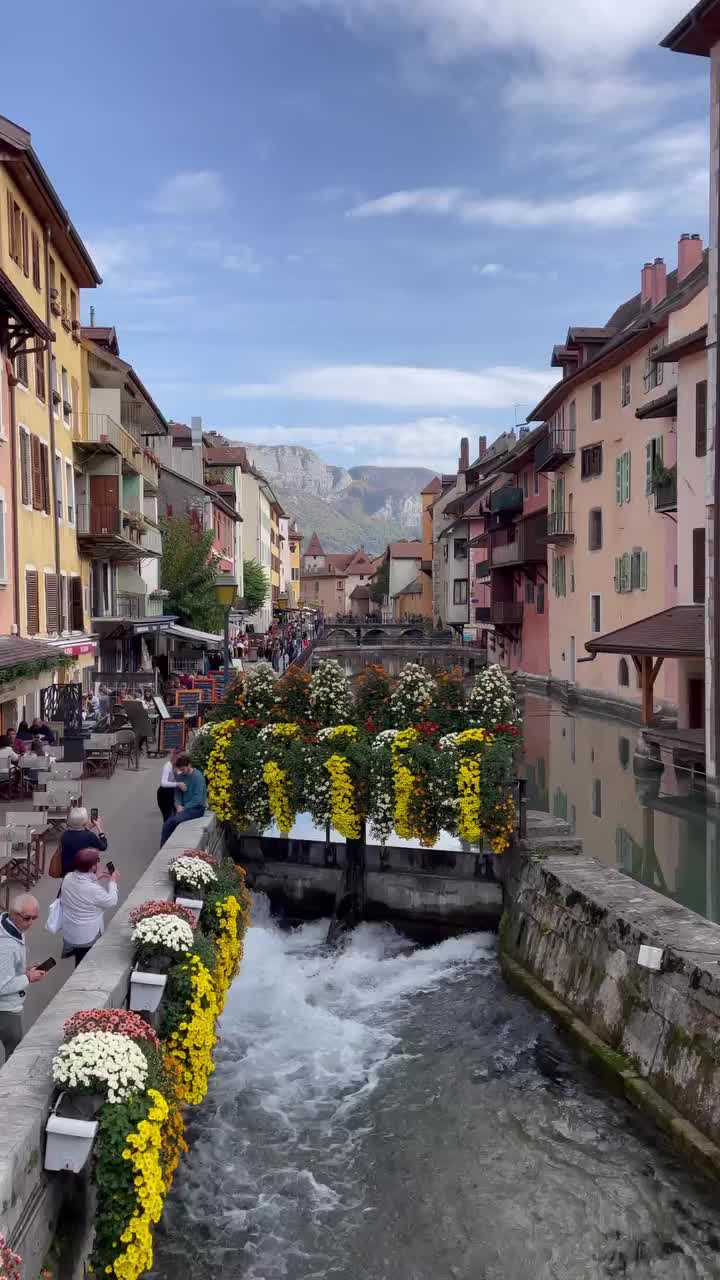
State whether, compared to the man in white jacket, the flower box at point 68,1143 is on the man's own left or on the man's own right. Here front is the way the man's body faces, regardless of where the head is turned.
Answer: on the man's own right

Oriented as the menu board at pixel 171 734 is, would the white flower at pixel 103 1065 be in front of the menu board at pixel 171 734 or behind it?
in front

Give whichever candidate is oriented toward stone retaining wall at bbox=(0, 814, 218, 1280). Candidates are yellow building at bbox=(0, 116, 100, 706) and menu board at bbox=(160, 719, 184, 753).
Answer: the menu board

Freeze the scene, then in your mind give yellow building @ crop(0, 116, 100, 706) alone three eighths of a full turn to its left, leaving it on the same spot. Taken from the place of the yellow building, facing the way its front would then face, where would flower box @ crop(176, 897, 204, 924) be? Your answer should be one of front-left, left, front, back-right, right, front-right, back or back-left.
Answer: back-left

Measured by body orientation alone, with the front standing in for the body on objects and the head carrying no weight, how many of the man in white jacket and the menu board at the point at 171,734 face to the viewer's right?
1

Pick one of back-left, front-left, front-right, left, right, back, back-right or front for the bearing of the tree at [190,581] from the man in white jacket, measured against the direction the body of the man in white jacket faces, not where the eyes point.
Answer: left

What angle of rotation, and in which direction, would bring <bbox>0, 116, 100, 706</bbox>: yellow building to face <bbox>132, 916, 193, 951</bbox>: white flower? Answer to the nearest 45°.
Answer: approximately 90° to its right

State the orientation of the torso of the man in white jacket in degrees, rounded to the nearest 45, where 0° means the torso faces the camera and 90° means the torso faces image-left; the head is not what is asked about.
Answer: approximately 270°

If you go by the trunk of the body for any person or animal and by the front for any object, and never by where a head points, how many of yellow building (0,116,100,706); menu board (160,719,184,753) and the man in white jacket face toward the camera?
1

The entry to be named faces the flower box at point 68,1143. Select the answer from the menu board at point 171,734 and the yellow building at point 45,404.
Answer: the menu board

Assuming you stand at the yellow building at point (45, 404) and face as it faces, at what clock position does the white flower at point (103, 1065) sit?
The white flower is roughly at 3 o'clock from the yellow building.

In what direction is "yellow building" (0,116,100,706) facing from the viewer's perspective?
to the viewer's right

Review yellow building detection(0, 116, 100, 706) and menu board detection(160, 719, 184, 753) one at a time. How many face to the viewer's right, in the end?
1
